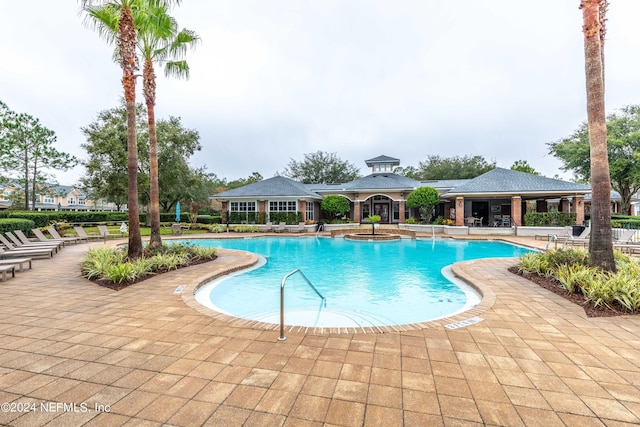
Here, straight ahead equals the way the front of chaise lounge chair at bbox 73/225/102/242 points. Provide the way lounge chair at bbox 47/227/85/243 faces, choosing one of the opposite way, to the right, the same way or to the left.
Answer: the same way

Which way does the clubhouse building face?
toward the camera

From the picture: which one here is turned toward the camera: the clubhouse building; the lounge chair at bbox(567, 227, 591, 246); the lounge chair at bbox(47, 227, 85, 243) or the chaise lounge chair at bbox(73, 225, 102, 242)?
the clubhouse building

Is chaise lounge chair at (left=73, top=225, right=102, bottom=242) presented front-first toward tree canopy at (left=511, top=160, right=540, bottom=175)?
yes

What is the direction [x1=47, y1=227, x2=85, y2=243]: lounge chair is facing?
to the viewer's right

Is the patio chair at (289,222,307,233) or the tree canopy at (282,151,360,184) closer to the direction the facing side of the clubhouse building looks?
the patio chair

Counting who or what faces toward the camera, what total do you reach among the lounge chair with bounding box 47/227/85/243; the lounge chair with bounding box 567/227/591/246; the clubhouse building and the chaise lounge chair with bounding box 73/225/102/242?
1

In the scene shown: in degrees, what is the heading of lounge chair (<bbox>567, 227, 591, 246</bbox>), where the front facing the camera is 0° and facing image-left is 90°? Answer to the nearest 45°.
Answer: approximately 90°

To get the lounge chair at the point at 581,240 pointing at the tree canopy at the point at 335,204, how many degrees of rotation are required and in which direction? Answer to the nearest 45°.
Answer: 0° — it already faces it

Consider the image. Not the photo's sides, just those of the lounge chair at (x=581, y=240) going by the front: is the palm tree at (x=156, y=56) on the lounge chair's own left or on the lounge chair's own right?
on the lounge chair's own left

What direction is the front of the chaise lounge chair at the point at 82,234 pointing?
to the viewer's right

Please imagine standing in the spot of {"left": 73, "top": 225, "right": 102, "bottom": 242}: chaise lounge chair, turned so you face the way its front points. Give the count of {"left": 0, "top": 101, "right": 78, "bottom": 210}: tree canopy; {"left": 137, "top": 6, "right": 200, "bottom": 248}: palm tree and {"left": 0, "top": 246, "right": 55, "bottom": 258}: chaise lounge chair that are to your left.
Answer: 1

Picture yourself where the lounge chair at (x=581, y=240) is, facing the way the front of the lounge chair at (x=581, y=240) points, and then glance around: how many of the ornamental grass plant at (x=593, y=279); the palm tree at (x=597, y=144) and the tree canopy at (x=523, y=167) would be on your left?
2

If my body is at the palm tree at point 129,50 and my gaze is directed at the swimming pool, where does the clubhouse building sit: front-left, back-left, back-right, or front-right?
front-left
